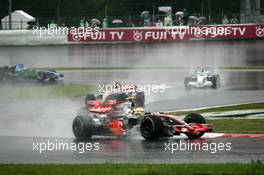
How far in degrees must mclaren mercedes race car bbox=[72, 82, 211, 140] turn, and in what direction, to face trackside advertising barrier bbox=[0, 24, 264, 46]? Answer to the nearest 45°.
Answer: approximately 135° to its left

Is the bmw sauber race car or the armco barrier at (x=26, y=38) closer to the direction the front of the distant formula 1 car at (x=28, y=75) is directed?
the bmw sauber race car

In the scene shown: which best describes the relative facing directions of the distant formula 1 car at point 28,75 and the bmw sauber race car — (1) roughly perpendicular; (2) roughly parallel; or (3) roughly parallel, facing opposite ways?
roughly perpendicular

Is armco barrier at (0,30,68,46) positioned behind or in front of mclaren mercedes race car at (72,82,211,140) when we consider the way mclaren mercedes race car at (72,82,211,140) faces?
behind

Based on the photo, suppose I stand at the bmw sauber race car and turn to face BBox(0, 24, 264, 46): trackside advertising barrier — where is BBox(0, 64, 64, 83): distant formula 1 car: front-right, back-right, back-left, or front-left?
front-left

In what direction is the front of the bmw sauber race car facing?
toward the camera

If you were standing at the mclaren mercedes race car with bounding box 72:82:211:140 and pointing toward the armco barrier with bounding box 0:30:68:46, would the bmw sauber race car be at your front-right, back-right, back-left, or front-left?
front-right

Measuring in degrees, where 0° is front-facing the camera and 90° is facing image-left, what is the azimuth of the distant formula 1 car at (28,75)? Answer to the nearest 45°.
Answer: approximately 270°

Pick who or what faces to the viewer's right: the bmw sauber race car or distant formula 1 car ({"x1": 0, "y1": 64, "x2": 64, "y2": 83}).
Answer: the distant formula 1 car

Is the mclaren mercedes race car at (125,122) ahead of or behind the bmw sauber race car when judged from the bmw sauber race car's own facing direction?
ahead

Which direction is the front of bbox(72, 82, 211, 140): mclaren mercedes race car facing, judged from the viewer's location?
facing the viewer and to the right of the viewer

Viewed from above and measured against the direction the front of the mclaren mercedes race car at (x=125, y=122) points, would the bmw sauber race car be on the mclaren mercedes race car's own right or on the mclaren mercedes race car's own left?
on the mclaren mercedes race car's own left

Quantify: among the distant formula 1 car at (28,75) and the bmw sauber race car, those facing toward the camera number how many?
1

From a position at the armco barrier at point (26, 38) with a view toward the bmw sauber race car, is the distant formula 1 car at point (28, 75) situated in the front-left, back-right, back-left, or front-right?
front-right

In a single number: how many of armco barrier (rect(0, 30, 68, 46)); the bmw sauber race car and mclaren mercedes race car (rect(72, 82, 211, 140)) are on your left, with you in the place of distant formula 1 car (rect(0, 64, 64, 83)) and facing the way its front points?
1
